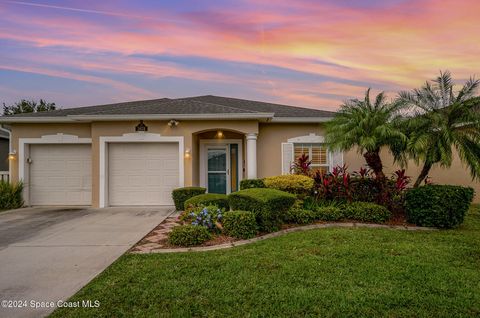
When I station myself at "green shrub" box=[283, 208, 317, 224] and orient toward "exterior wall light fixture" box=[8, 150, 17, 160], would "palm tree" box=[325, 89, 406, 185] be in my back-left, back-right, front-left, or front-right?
back-right

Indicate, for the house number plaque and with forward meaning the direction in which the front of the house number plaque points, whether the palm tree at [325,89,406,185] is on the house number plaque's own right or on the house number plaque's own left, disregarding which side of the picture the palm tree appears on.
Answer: on the house number plaque's own left

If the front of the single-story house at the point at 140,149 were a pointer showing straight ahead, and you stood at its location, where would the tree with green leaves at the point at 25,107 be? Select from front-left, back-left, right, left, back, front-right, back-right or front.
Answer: back-right

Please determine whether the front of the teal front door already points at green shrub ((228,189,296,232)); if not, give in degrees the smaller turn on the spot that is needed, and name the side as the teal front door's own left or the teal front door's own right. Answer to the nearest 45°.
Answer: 0° — it already faces it

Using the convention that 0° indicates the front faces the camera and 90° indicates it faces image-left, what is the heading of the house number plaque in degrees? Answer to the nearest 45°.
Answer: approximately 0°

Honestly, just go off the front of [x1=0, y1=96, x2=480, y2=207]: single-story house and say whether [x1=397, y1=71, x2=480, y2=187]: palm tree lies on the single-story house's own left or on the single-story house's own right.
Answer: on the single-story house's own left

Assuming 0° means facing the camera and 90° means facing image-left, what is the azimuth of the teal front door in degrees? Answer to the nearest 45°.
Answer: approximately 0°

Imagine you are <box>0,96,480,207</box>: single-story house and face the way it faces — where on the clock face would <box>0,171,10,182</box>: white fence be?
The white fence is roughly at 3 o'clock from the single-story house.
